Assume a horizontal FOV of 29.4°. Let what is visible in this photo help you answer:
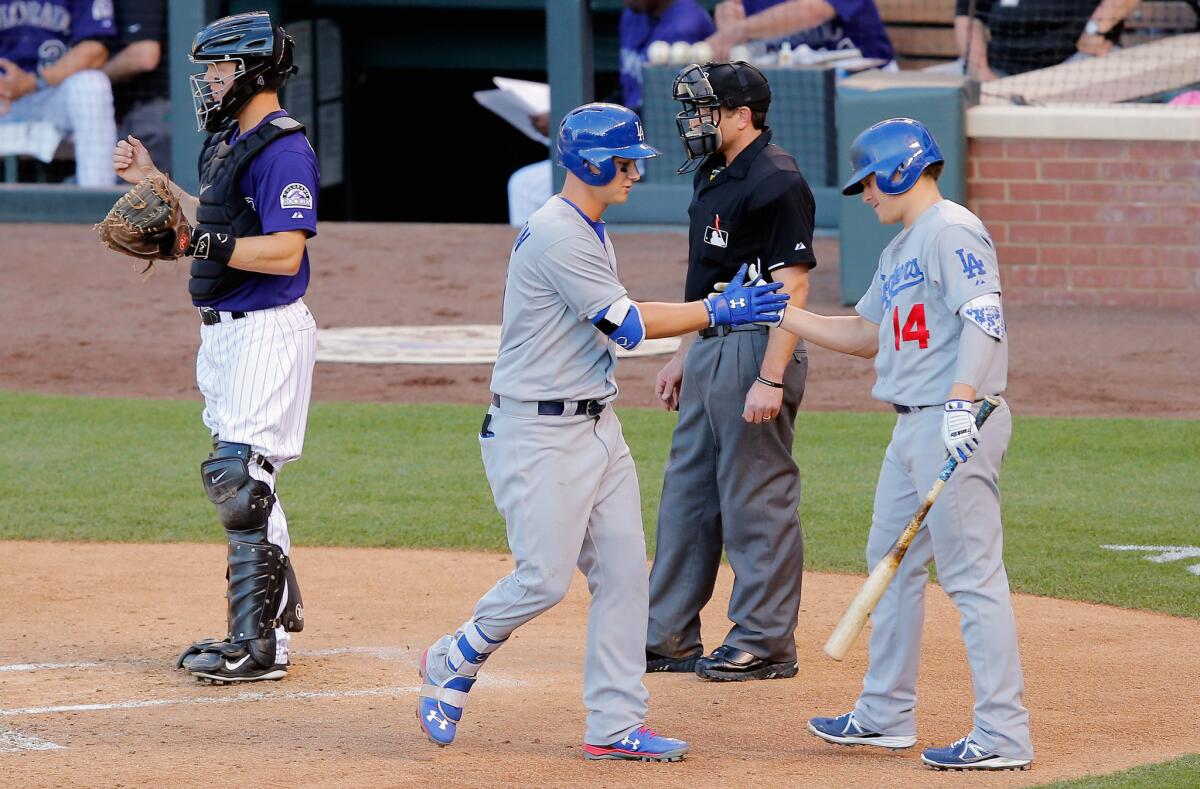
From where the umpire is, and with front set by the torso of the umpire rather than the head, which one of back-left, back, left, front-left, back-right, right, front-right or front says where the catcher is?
front-right

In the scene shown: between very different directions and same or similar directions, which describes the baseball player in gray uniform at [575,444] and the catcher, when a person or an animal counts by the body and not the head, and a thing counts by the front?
very different directions

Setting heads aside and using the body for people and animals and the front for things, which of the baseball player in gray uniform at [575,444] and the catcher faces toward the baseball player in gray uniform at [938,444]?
the baseball player in gray uniform at [575,444]

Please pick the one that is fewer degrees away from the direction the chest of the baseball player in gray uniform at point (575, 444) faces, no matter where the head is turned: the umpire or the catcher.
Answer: the umpire

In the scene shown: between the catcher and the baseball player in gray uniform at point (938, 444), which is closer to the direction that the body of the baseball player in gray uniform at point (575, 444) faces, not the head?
the baseball player in gray uniform

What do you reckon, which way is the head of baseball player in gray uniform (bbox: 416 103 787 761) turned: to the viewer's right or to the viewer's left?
to the viewer's right

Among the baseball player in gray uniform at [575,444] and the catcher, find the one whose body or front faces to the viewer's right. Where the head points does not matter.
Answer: the baseball player in gray uniform

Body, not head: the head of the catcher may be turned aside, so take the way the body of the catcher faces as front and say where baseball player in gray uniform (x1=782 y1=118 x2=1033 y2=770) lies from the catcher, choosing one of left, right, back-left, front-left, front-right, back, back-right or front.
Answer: back-left

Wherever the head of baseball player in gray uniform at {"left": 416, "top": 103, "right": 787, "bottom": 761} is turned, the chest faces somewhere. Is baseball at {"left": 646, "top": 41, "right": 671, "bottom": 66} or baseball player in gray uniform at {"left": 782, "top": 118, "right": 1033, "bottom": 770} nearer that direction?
the baseball player in gray uniform

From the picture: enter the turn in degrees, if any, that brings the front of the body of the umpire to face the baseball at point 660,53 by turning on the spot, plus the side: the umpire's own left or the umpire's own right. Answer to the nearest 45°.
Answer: approximately 135° to the umpire's own right

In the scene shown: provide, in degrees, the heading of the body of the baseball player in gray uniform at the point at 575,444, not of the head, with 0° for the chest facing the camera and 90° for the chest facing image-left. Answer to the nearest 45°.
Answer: approximately 270°
